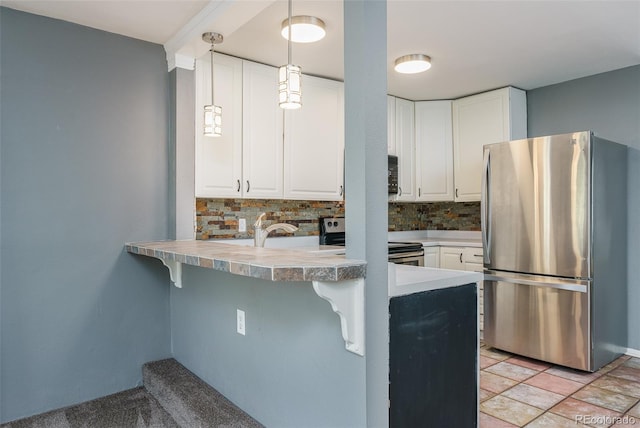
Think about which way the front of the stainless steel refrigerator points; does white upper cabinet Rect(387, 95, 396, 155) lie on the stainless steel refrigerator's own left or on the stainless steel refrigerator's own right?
on the stainless steel refrigerator's own right

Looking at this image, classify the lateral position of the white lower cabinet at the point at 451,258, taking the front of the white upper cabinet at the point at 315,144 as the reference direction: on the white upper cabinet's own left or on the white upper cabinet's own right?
on the white upper cabinet's own left

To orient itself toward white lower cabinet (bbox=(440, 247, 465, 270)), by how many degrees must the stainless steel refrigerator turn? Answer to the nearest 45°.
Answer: approximately 90° to its right

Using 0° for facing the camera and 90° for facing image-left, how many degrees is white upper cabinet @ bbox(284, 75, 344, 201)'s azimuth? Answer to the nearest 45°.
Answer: approximately 315°

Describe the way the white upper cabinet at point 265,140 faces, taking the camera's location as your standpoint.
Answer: facing the viewer and to the right of the viewer

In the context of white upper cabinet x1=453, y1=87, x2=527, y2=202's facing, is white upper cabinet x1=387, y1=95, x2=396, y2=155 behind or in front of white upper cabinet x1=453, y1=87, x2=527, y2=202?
in front

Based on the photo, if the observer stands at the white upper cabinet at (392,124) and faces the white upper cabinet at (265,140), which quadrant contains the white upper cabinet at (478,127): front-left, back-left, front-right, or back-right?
back-left

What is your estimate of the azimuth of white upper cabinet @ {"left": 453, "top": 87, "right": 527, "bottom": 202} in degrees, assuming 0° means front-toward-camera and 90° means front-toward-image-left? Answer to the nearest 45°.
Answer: approximately 45°

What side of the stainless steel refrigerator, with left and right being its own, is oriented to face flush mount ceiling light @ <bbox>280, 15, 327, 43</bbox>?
front

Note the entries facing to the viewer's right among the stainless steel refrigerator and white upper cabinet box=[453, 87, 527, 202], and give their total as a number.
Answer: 0
